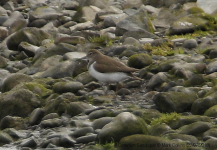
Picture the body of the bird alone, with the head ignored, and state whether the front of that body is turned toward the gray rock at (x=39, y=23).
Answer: no

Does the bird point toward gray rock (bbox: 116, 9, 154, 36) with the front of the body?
no
